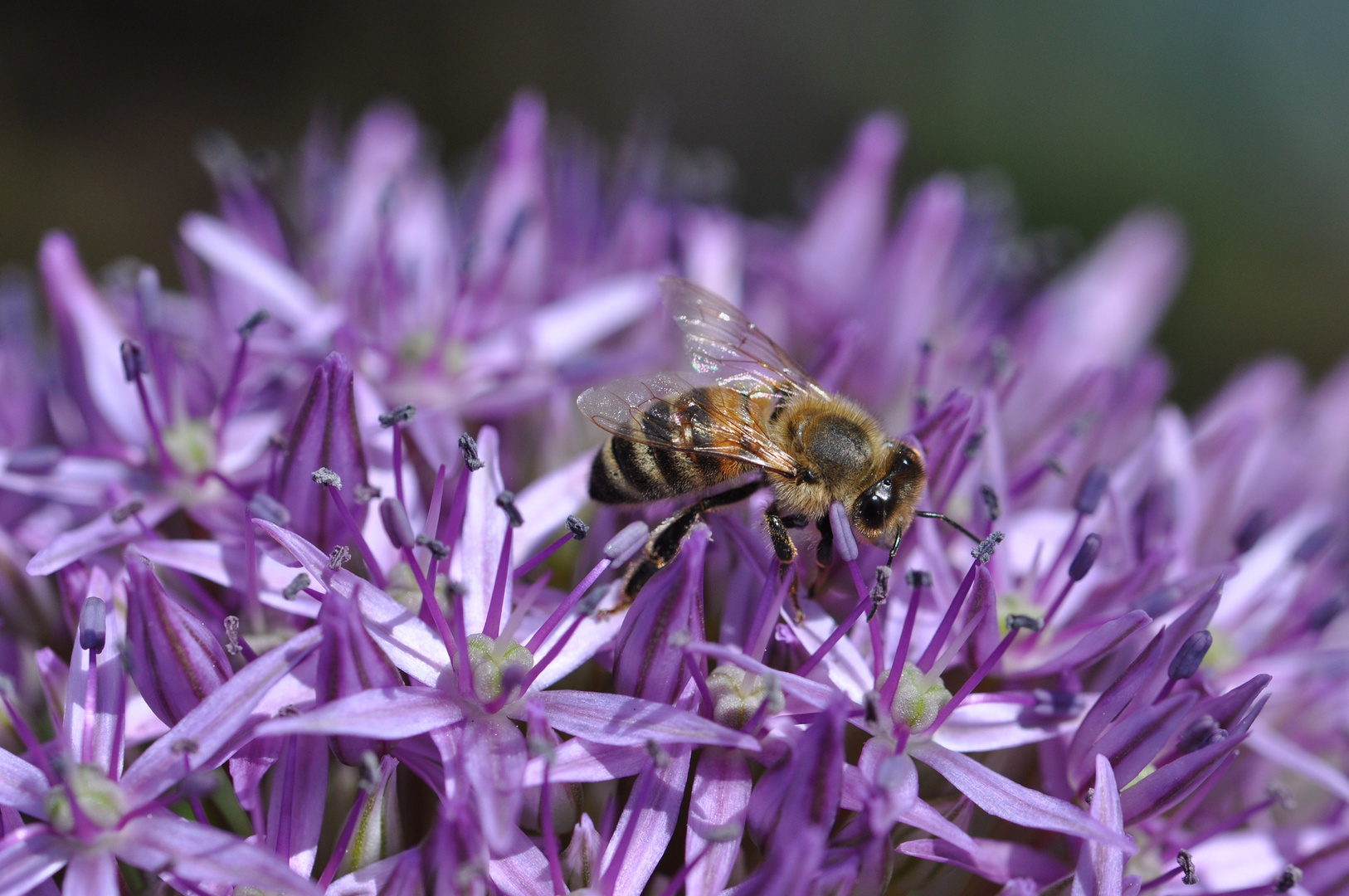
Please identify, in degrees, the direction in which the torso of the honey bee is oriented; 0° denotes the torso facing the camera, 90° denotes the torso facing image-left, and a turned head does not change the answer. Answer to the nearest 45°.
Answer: approximately 270°
